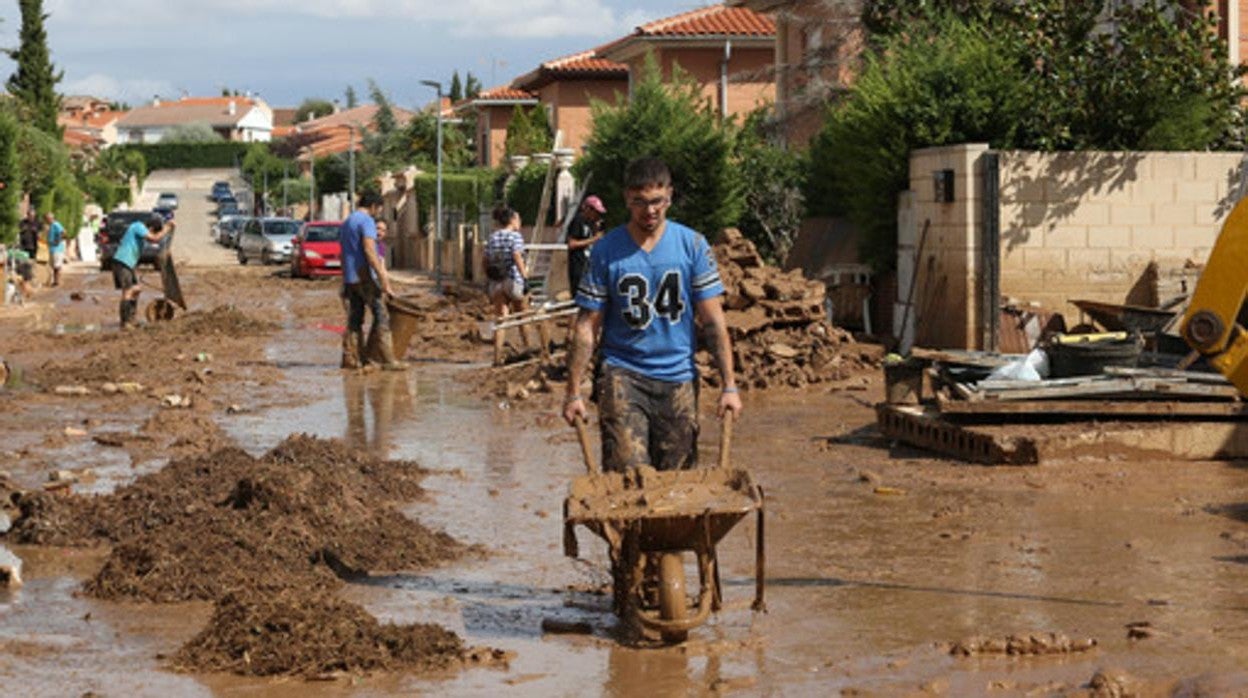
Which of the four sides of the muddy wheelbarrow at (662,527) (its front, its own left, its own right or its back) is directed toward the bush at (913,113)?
back

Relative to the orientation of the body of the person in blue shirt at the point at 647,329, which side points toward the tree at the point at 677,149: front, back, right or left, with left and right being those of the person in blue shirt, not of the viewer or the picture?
back

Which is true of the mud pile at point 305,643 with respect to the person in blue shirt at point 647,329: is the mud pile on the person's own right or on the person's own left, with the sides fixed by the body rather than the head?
on the person's own right

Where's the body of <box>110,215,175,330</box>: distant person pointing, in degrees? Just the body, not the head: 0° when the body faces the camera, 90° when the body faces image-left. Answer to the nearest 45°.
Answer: approximately 270°

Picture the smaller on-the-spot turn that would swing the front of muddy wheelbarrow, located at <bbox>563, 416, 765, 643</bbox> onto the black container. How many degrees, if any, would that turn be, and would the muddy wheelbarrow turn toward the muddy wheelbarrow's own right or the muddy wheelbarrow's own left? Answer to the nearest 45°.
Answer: approximately 135° to the muddy wheelbarrow's own left

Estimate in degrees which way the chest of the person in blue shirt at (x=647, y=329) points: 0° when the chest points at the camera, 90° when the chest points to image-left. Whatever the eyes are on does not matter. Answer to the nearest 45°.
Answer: approximately 0°

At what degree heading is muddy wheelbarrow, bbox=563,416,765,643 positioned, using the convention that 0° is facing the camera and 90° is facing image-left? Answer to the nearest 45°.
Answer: approximately 0°

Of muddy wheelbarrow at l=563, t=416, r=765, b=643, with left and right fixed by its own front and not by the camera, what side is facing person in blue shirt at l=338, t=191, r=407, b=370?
back
